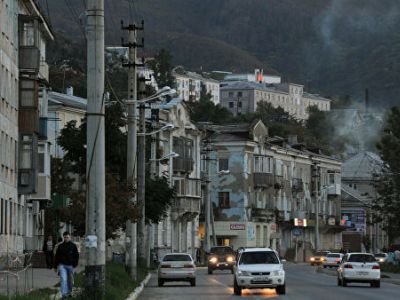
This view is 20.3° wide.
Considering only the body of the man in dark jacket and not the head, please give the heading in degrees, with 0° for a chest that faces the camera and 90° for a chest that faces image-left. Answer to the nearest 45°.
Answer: approximately 0°
